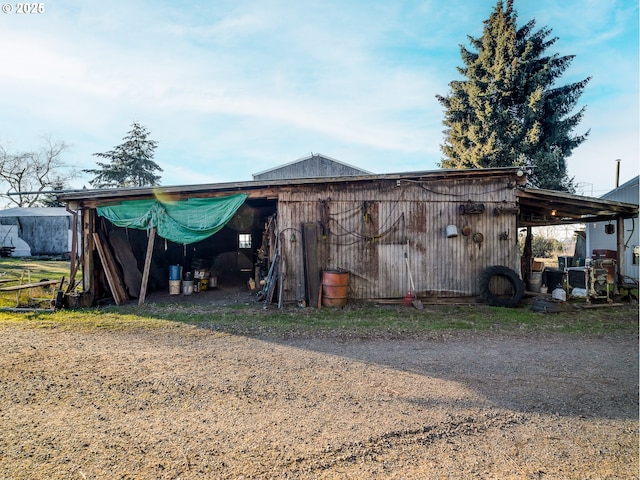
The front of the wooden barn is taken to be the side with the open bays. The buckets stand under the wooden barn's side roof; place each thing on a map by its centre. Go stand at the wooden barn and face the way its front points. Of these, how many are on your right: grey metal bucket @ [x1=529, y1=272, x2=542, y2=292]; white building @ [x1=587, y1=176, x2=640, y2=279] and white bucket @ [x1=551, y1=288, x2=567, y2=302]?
0

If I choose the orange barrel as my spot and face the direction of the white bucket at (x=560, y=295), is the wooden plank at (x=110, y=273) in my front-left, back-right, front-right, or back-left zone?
back-left

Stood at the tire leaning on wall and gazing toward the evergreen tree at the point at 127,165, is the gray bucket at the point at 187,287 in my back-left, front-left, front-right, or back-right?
front-left

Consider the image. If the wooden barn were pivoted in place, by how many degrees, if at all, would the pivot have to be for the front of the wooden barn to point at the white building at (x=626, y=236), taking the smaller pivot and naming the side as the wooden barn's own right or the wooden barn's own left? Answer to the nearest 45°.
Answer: approximately 135° to the wooden barn's own left

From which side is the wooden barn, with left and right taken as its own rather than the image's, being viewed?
front

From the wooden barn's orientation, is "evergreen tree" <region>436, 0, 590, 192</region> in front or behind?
behind

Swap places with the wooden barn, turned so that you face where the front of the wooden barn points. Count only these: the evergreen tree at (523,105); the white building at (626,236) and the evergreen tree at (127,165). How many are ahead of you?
0
